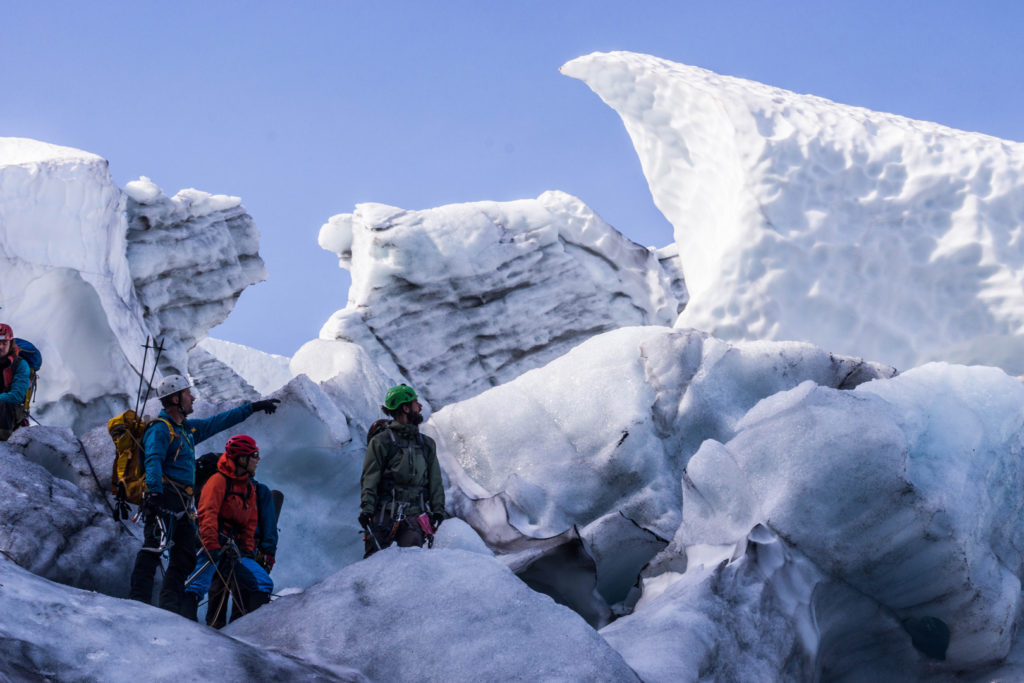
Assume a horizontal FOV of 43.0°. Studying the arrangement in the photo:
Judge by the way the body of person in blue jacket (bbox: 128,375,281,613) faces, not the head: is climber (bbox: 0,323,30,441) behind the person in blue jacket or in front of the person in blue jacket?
behind

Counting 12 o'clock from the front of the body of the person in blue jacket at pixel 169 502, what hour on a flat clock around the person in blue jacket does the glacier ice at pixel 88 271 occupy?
The glacier ice is roughly at 7 o'clock from the person in blue jacket.

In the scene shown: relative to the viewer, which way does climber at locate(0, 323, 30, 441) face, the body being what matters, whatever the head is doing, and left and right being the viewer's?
facing the viewer and to the left of the viewer

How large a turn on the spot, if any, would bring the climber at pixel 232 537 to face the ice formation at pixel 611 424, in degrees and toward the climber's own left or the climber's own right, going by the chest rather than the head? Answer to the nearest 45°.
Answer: approximately 90° to the climber's own left

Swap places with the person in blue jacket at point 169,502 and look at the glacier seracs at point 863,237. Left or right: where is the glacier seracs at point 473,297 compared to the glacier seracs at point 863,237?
left

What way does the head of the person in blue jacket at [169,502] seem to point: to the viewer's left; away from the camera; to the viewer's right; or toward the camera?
to the viewer's right

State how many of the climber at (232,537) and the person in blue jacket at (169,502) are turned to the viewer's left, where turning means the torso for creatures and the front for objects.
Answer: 0

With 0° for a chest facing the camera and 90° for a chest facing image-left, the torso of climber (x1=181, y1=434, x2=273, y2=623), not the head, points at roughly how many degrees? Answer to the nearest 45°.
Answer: approximately 315°

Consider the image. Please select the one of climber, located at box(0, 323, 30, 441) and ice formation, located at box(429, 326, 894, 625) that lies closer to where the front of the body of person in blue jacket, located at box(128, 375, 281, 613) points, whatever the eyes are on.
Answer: the ice formation

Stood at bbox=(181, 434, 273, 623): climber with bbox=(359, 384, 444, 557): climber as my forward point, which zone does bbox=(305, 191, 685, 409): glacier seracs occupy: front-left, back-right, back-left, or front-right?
front-left

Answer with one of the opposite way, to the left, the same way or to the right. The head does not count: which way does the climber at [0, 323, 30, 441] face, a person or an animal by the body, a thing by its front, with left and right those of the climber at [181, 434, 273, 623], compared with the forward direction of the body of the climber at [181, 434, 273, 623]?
to the right

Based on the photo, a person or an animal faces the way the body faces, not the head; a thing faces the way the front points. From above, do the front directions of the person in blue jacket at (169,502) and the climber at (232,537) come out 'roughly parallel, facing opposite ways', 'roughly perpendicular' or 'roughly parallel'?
roughly parallel
